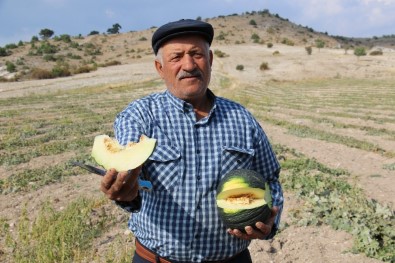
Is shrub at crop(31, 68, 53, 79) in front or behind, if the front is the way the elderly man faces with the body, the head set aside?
behind

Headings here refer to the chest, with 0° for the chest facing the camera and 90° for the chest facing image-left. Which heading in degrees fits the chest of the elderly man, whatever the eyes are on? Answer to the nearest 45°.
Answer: approximately 0°
